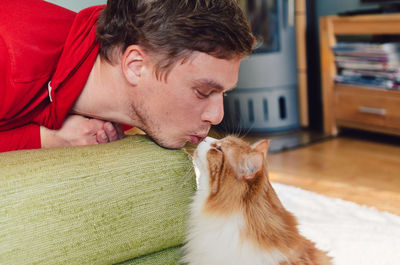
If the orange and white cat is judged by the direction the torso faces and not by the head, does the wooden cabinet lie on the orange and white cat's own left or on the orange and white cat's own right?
on the orange and white cat's own right

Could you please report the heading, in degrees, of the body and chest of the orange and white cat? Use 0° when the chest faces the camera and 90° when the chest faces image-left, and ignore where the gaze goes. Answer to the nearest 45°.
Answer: approximately 90°
